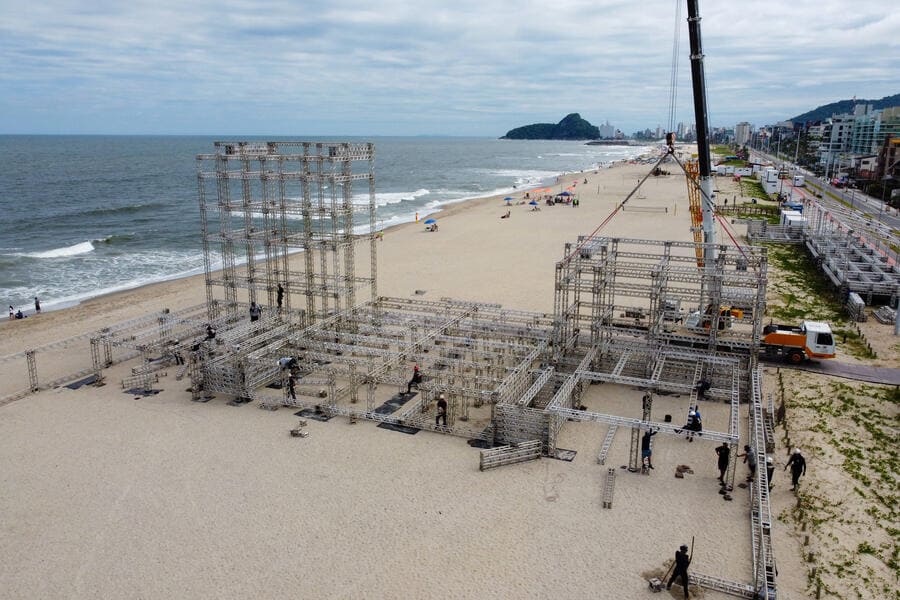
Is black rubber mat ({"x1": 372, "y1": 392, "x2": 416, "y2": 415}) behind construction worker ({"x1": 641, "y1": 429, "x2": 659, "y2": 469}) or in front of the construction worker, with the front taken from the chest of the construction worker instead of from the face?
behind
